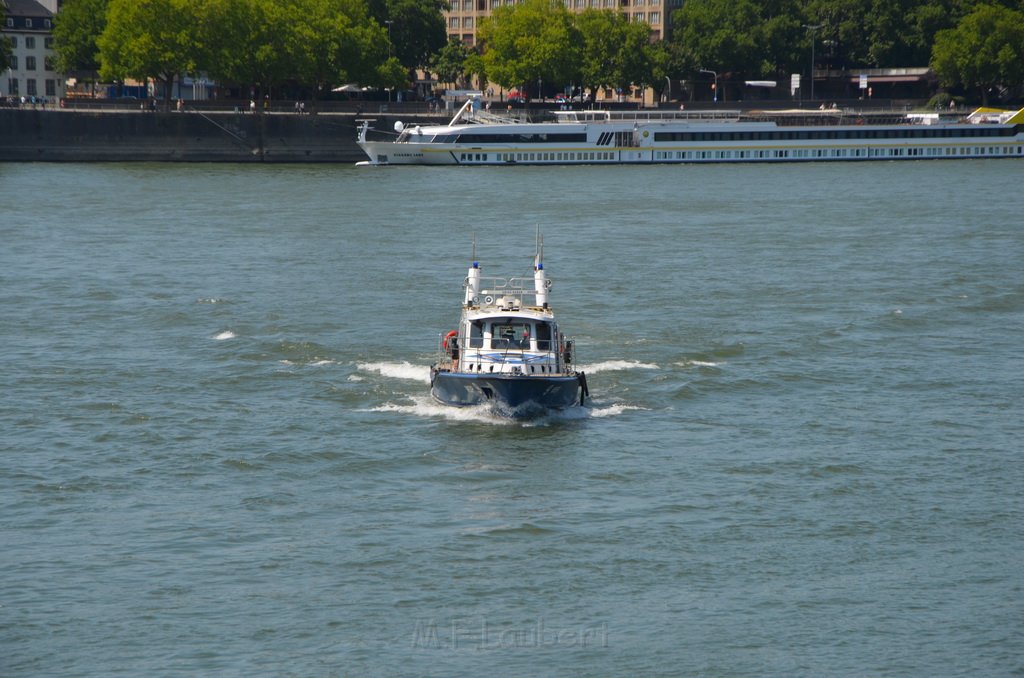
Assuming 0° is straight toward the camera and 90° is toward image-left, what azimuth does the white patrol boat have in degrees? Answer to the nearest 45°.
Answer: approximately 0°
